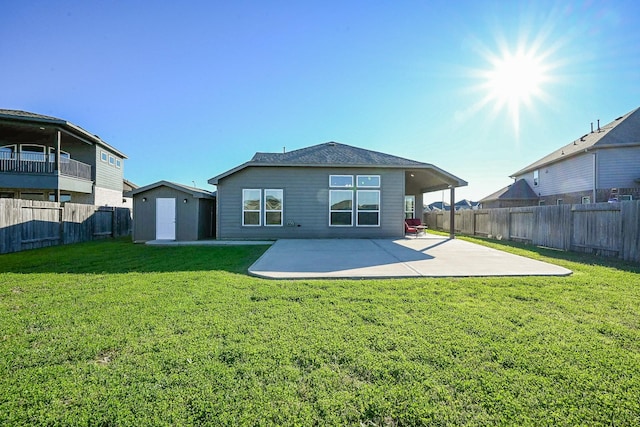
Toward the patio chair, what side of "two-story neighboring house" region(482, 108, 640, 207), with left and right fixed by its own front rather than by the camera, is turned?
left

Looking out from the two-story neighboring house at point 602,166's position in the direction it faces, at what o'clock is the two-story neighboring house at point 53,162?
the two-story neighboring house at point 53,162 is roughly at 9 o'clock from the two-story neighboring house at point 602,166.

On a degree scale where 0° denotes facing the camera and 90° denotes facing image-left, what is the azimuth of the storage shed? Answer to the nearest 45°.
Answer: approximately 0°

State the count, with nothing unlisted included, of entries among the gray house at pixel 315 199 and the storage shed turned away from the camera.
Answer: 1

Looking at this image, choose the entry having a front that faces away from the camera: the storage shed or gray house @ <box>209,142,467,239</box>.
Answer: the gray house

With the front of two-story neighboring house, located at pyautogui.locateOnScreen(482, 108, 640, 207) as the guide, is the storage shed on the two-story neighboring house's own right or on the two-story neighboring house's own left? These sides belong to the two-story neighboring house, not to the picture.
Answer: on the two-story neighboring house's own left

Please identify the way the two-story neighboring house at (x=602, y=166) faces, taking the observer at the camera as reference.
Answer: facing away from the viewer and to the left of the viewer

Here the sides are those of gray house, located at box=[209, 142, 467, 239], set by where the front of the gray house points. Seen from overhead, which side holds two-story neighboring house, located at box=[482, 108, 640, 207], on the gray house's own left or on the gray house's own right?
on the gray house's own right

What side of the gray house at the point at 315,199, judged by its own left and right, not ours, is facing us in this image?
back

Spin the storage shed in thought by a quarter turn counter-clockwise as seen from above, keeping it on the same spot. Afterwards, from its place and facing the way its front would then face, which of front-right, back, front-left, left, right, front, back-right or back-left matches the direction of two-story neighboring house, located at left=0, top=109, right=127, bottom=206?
back-left

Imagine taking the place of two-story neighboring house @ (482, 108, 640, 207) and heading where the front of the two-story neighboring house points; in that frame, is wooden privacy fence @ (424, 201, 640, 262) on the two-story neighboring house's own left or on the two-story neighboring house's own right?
on the two-story neighboring house's own left

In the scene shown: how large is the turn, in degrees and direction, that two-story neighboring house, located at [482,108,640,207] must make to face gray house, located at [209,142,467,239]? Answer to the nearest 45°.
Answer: approximately 90° to its left
